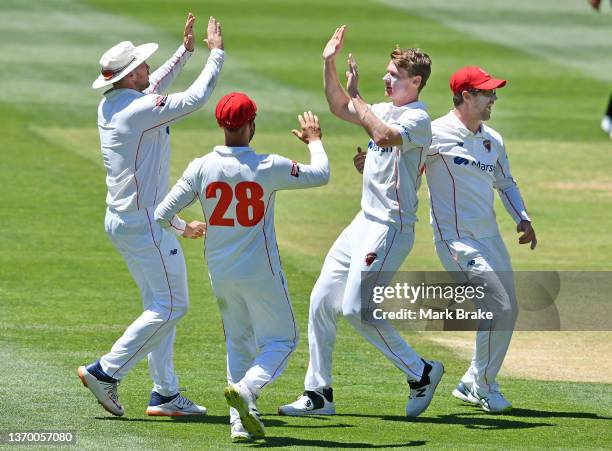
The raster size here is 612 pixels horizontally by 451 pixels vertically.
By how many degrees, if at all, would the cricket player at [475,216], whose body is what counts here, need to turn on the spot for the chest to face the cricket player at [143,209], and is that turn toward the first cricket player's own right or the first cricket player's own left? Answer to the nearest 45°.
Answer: approximately 135° to the first cricket player's own right

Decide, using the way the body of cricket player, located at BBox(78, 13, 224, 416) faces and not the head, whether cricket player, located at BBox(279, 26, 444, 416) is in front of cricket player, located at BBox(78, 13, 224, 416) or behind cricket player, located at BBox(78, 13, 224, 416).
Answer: in front

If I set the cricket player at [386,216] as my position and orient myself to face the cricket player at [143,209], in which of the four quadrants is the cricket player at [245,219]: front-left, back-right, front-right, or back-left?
front-left

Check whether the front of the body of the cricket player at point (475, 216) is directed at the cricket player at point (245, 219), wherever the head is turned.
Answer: no

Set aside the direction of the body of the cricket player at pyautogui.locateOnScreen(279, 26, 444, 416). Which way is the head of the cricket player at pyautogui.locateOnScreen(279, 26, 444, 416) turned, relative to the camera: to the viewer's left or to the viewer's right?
to the viewer's left

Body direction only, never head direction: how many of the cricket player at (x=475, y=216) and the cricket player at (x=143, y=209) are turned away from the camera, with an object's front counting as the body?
0

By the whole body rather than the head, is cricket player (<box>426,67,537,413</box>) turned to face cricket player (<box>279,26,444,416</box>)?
no

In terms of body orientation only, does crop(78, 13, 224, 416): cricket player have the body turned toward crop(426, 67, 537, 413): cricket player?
yes

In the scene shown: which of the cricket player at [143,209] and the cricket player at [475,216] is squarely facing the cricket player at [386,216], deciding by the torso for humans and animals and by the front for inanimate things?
the cricket player at [143,209]

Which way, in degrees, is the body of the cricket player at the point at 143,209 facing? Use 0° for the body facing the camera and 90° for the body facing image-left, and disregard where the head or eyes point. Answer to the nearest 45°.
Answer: approximately 270°

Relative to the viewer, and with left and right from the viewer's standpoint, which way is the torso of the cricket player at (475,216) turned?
facing the viewer and to the right of the viewer

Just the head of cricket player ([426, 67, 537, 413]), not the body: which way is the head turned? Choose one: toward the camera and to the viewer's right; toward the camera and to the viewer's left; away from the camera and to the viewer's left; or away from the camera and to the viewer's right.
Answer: toward the camera and to the viewer's right

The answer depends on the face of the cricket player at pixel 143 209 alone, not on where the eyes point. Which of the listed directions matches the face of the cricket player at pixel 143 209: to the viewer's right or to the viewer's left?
to the viewer's right

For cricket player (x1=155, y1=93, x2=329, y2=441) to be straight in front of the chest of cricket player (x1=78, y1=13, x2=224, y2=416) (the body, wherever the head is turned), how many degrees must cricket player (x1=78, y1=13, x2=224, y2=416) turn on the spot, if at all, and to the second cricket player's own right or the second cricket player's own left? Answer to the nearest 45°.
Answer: approximately 45° to the second cricket player's own right
